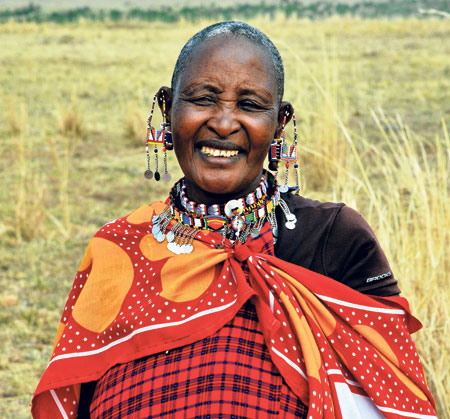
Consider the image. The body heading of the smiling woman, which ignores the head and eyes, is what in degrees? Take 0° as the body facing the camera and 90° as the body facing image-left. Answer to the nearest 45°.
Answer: approximately 0°
